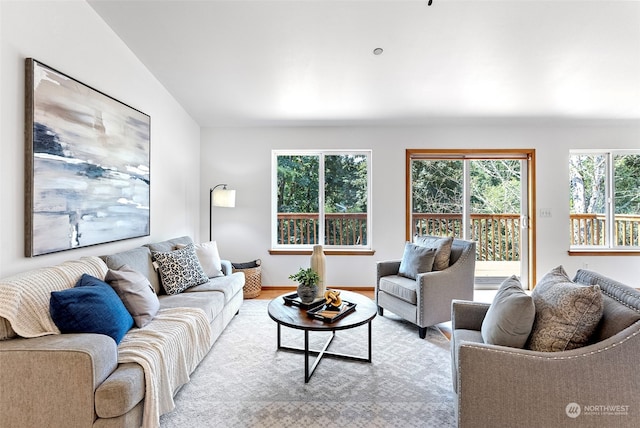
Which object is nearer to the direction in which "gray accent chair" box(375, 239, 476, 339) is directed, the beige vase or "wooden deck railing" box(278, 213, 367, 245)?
the beige vase

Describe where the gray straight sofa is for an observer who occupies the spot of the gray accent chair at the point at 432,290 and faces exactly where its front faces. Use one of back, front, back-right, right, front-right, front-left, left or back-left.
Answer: front

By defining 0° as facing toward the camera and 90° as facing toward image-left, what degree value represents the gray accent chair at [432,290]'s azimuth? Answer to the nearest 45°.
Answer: approximately 45°

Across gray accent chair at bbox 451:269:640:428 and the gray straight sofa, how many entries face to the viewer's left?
1

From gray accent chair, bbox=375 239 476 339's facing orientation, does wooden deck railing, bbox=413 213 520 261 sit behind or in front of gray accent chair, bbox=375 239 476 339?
behind

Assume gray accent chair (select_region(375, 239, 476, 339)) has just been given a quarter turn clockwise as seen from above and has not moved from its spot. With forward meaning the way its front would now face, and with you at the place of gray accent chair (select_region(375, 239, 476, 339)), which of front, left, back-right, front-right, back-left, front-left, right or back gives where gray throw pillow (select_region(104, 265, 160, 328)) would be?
left

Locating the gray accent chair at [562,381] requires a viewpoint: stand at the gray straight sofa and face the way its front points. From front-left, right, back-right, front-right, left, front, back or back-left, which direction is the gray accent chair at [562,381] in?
front

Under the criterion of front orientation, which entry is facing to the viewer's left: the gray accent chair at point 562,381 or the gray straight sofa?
the gray accent chair

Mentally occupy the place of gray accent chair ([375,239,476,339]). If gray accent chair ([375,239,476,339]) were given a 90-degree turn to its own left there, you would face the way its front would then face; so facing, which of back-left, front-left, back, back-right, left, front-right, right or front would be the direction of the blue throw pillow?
right

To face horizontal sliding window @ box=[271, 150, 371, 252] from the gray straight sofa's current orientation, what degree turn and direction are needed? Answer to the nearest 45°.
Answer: approximately 90° to its left

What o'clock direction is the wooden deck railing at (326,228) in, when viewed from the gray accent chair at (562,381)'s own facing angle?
The wooden deck railing is roughly at 1 o'clock from the gray accent chair.

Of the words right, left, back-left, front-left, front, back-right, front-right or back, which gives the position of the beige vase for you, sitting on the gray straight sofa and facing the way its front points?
front-left

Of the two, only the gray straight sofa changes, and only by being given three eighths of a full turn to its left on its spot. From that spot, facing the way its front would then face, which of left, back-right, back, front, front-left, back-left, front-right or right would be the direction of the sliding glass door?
right

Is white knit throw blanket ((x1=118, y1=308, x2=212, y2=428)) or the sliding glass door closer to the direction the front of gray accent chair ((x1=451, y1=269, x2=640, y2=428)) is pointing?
the white knit throw blanket

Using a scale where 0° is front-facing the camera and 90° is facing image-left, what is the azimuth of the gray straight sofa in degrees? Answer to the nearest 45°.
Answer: approximately 315°

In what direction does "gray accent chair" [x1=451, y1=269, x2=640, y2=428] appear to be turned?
to the viewer's left
